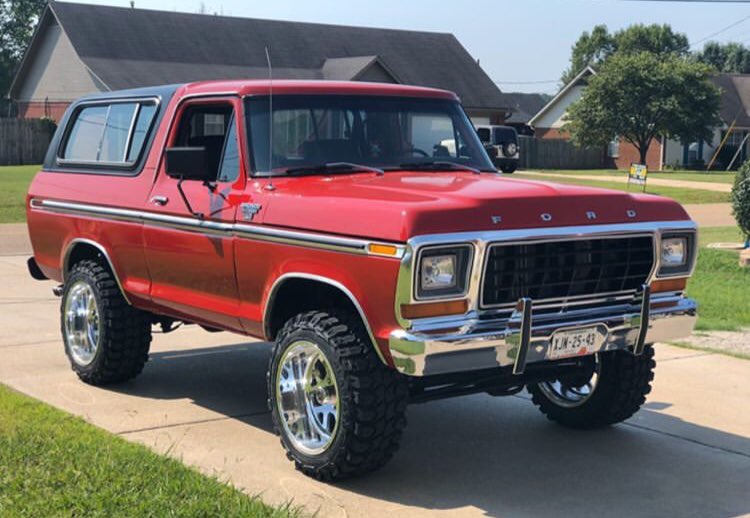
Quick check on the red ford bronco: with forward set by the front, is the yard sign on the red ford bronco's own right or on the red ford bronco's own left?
on the red ford bronco's own left

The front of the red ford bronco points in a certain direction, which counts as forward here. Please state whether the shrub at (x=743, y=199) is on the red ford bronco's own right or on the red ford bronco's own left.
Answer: on the red ford bronco's own left

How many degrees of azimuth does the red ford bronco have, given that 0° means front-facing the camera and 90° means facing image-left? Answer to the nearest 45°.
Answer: approximately 315°

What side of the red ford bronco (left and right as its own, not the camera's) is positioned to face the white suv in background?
left
